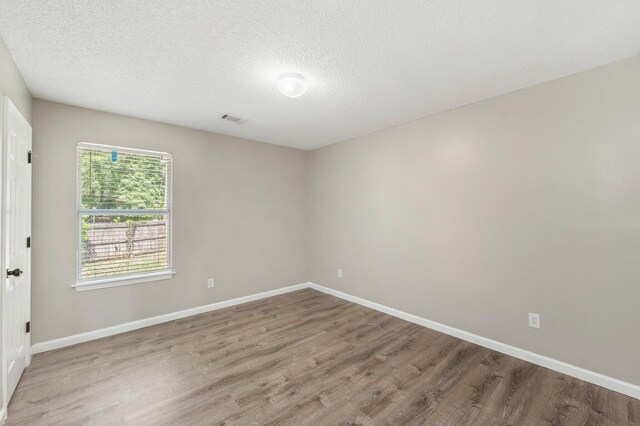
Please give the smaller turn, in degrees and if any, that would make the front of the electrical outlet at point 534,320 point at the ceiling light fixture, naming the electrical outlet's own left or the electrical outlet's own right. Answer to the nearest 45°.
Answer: approximately 45° to the electrical outlet's own right

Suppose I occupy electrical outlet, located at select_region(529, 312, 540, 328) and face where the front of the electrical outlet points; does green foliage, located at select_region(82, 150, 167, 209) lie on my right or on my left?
on my right

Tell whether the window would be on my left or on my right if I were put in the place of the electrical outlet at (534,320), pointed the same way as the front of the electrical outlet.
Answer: on my right
